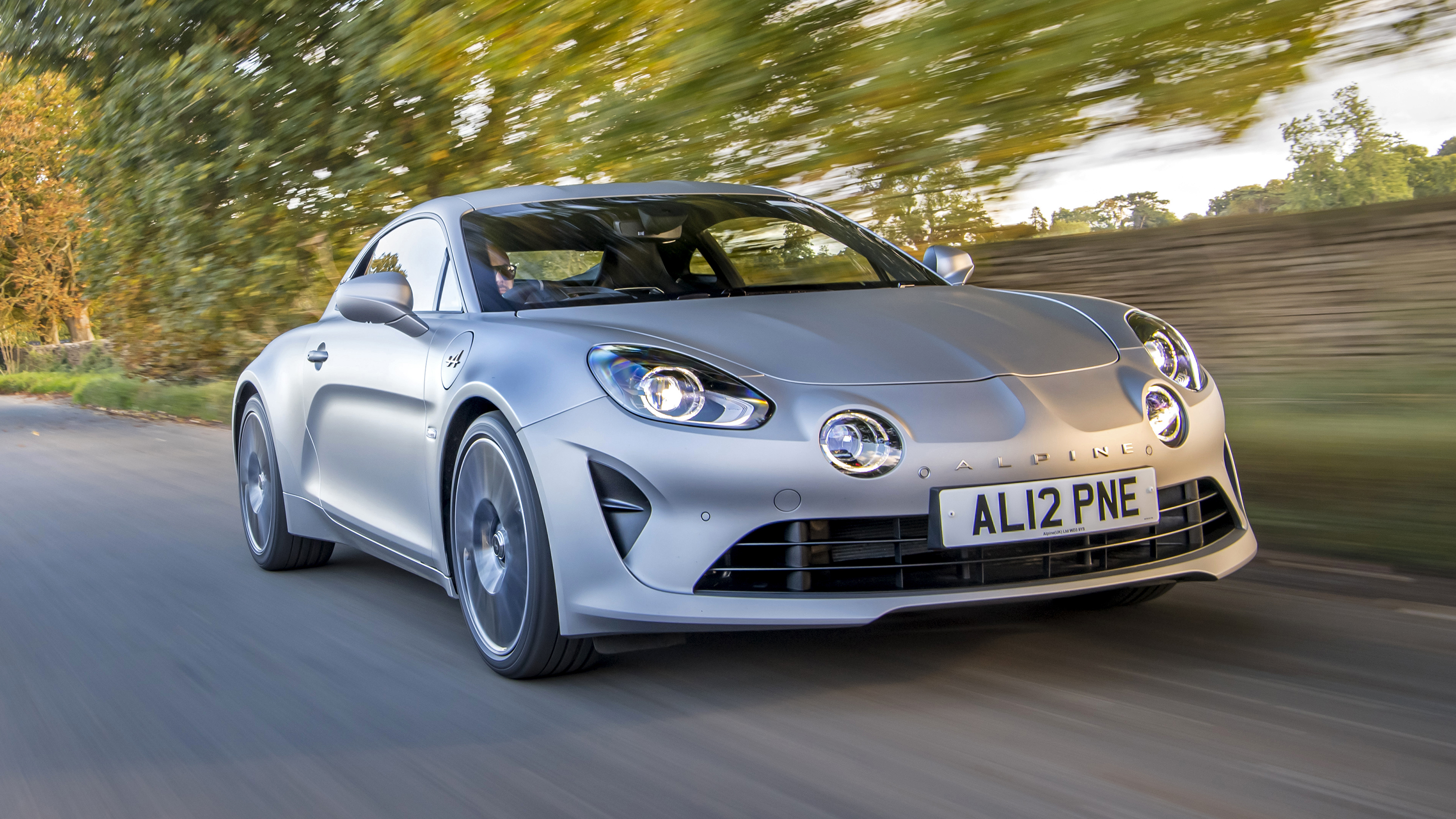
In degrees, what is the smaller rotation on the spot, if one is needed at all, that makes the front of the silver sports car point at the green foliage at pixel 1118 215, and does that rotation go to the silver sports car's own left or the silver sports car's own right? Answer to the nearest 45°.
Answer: approximately 90° to the silver sports car's own left

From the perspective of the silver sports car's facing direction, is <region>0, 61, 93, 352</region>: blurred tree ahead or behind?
behind

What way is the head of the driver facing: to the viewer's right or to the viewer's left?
to the viewer's right

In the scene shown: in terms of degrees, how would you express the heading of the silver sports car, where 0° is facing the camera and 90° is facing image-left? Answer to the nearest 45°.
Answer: approximately 315°

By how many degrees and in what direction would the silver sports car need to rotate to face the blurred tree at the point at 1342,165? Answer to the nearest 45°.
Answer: approximately 90° to its left

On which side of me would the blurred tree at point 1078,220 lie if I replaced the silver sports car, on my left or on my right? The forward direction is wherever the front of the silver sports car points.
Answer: on my left

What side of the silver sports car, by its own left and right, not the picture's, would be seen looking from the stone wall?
left
